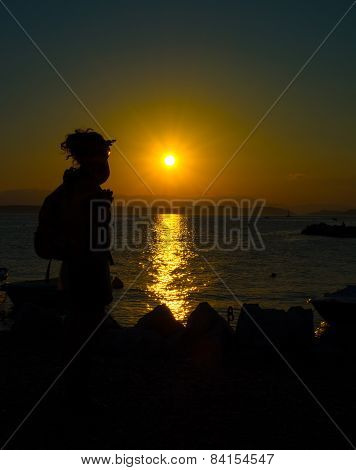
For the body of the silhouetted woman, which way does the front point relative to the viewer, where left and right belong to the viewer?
facing to the right of the viewer
